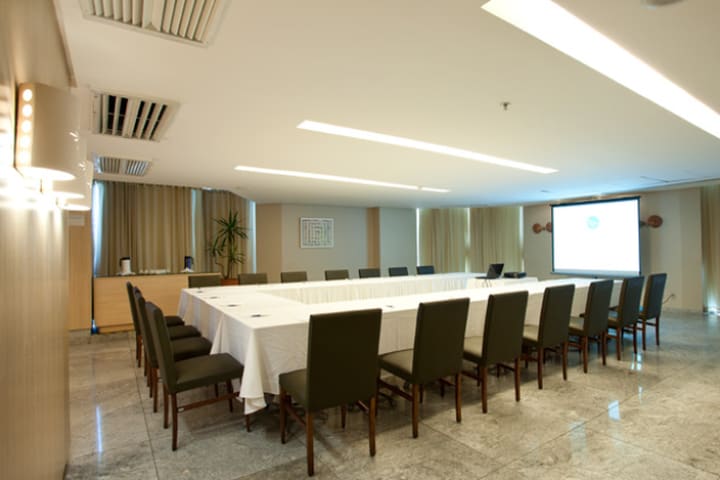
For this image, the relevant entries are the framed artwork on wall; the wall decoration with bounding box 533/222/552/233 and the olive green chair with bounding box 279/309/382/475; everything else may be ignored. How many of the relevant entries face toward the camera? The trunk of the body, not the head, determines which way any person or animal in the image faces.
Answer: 2

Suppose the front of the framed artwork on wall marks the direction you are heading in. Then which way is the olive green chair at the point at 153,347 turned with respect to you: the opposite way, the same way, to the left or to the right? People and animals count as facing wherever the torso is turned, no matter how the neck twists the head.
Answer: to the left

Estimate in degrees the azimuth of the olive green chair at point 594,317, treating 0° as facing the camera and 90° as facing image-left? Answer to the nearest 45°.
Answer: approximately 135°

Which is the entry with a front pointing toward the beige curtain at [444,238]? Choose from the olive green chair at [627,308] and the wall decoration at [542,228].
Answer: the olive green chair

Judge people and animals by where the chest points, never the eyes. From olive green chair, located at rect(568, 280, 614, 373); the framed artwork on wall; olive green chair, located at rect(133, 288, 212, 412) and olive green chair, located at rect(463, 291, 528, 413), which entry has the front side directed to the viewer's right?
olive green chair, located at rect(133, 288, 212, 412)

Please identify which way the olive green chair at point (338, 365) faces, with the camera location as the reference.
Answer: facing away from the viewer and to the left of the viewer

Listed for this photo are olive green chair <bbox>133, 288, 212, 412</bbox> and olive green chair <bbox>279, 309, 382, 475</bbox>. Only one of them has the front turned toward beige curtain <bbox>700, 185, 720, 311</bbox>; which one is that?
olive green chair <bbox>133, 288, 212, 412</bbox>

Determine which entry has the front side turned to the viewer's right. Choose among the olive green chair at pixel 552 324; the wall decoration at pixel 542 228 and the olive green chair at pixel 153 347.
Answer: the olive green chair at pixel 153 347

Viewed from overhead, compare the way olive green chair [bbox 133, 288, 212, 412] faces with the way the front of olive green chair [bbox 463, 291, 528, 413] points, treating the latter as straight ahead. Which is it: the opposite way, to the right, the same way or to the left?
to the right

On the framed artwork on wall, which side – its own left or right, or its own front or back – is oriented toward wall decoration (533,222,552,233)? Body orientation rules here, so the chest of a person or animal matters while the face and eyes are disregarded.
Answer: left

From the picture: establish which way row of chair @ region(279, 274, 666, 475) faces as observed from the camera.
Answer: facing away from the viewer and to the left of the viewer
